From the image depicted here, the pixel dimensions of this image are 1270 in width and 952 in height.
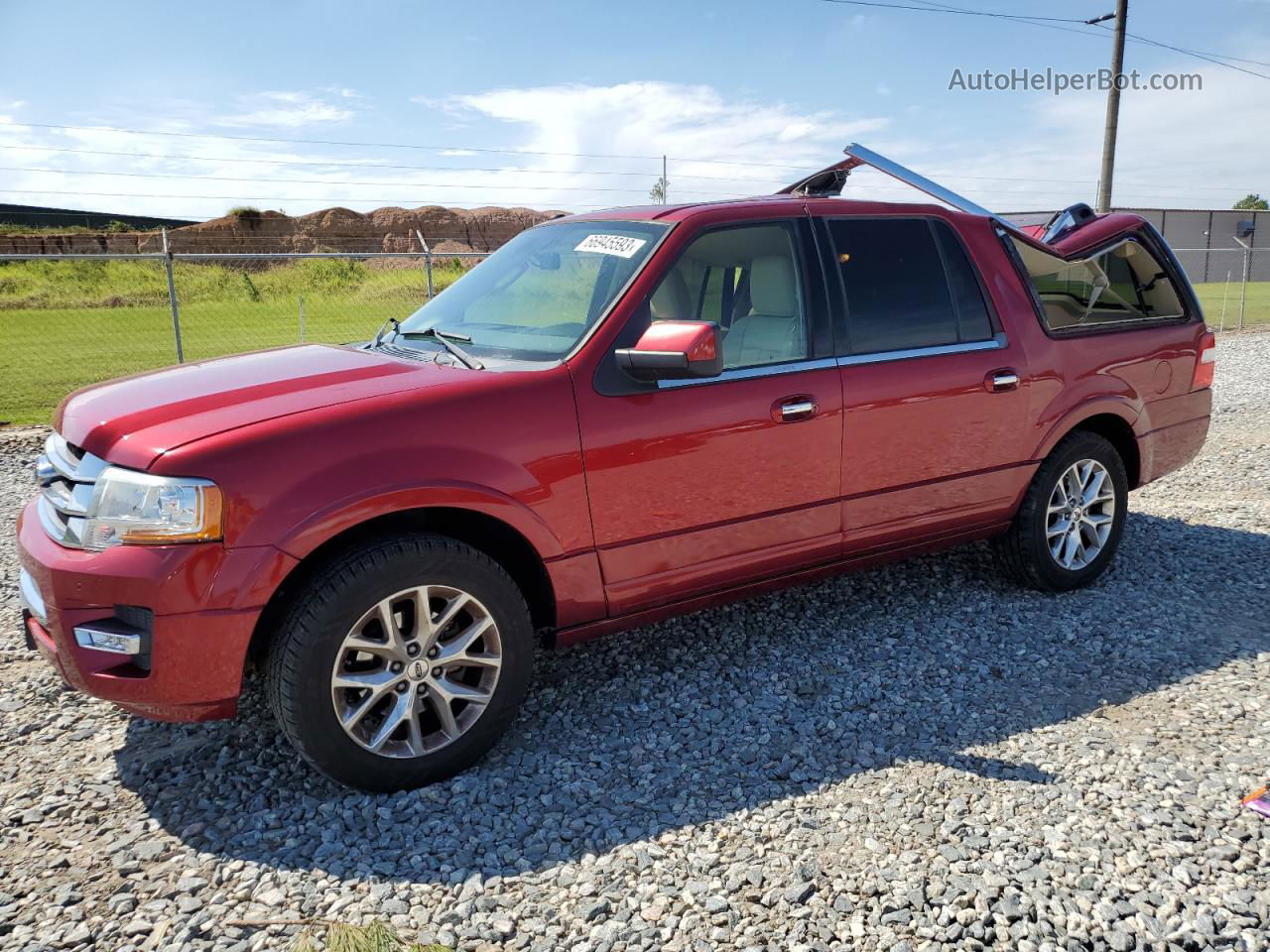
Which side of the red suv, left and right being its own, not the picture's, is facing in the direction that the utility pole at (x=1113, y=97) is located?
back

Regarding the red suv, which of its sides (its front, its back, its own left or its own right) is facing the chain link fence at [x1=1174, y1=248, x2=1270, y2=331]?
back

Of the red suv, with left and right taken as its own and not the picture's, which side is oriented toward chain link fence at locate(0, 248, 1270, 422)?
right

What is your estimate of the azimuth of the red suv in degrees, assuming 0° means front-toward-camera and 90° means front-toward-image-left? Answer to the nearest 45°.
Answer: approximately 45°
